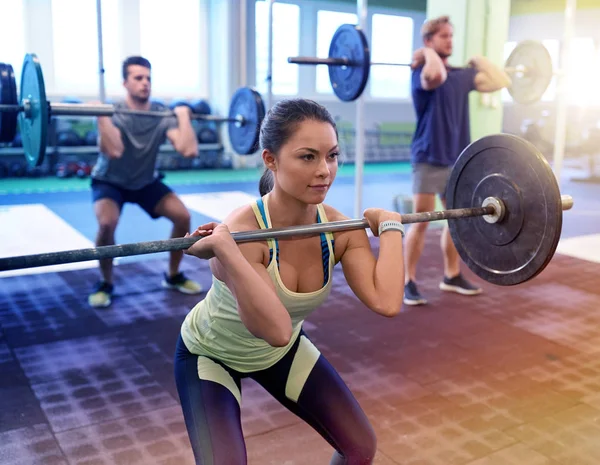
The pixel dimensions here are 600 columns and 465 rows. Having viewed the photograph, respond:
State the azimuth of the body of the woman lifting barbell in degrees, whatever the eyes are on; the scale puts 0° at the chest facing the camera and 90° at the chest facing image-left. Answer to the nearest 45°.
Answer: approximately 315°

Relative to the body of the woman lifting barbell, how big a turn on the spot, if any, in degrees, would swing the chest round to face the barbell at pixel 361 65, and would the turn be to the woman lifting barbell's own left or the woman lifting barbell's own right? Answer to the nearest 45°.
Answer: approximately 135° to the woman lifting barbell's own left

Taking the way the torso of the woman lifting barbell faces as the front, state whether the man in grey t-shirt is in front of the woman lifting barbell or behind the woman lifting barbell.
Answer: behind

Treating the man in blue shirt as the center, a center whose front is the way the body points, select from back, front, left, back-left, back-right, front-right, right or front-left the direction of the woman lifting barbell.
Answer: front-right

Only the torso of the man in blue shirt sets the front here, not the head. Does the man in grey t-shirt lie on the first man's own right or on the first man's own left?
on the first man's own right
